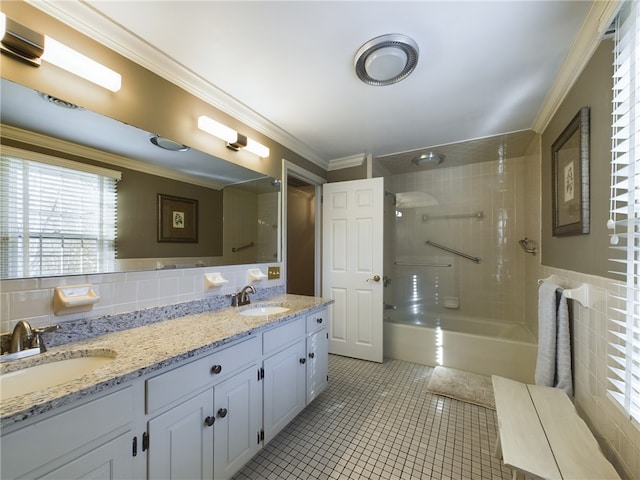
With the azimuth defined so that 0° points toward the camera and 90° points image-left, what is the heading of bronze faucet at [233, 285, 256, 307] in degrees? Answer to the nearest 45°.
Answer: approximately 315°

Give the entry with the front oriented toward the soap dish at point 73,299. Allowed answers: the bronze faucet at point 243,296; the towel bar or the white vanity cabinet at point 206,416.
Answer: the towel bar

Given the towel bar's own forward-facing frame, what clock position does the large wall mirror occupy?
The large wall mirror is roughly at 12 o'clock from the towel bar.

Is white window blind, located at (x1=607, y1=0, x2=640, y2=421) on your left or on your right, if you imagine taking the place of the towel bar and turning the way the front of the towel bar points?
on your left
